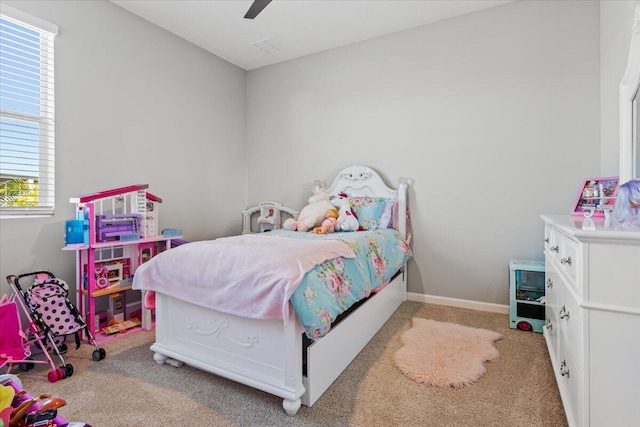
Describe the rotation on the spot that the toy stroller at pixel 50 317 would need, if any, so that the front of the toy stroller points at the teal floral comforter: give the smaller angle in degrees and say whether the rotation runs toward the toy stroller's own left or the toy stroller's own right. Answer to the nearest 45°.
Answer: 0° — it already faces it

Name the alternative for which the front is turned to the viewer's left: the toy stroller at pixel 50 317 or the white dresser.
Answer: the white dresser

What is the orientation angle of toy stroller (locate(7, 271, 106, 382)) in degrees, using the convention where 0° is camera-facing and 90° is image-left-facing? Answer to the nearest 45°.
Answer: approximately 315°

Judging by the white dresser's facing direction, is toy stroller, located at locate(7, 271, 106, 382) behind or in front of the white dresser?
in front

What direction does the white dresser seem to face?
to the viewer's left

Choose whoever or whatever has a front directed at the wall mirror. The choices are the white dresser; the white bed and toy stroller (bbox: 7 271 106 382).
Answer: the toy stroller

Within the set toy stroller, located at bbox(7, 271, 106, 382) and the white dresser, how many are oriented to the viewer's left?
1

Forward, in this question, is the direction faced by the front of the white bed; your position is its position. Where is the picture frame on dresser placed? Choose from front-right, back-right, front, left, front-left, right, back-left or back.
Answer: back-left

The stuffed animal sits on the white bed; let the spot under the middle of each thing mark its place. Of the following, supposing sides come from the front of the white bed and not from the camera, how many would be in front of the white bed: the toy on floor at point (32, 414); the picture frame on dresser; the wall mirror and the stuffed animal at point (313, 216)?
1

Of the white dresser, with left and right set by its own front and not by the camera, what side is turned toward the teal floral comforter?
front

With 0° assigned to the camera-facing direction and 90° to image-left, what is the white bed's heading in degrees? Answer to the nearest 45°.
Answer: approximately 45°

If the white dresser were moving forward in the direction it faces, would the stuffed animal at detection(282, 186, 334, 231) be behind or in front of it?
in front

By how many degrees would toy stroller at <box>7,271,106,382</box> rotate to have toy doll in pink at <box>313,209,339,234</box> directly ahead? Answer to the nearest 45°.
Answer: approximately 45° to its left

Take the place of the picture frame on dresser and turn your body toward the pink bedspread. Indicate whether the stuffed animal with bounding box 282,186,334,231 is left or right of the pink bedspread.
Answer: right

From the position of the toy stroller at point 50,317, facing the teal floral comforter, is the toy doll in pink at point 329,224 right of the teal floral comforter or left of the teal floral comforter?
left
